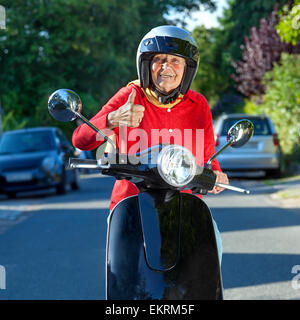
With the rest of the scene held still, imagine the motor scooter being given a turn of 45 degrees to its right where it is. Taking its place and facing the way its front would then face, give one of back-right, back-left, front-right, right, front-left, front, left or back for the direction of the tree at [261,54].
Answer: back-right

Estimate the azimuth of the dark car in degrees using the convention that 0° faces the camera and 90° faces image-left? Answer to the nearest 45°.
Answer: approximately 0°

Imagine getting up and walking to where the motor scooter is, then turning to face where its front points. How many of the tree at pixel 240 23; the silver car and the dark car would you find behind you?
3

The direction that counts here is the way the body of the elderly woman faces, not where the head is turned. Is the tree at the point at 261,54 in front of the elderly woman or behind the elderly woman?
behind

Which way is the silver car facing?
away from the camera

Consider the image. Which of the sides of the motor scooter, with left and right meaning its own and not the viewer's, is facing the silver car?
back

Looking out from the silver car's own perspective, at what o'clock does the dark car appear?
The dark car is roughly at 8 o'clock from the silver car.

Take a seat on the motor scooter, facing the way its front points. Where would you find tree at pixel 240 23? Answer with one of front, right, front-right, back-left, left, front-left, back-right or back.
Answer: back

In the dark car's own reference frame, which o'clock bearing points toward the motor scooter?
The motor scooter is roughly at 12 o'clock from the dark car.

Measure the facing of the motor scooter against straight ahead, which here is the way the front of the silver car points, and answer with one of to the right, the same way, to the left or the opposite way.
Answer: the opposite way

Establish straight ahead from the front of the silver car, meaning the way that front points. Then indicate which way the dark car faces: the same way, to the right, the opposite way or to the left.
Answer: the opposite way
